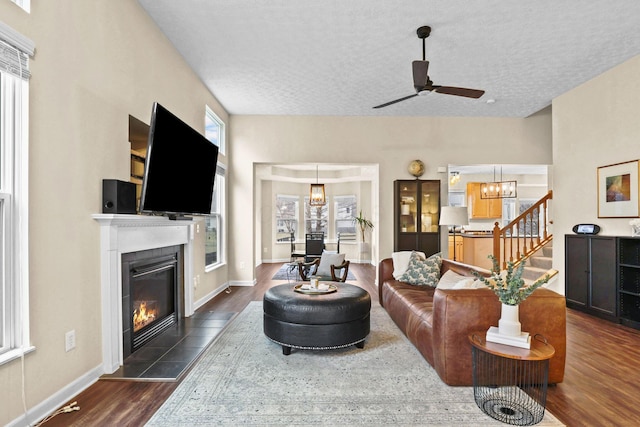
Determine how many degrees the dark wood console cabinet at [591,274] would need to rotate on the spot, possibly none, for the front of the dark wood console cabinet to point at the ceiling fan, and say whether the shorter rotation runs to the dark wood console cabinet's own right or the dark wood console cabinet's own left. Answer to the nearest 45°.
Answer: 0° — it already faces it

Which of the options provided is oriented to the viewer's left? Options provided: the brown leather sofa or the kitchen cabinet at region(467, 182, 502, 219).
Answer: the brown leather sofa

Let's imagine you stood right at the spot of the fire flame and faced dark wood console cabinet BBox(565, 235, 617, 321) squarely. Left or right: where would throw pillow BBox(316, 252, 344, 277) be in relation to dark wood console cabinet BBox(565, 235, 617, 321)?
left

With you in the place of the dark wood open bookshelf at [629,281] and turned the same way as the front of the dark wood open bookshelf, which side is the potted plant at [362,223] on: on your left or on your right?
on your right

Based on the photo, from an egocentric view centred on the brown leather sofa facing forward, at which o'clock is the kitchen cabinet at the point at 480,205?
The kitchen cabinet is roughly at 3 o'clock from the brown leather sofa.

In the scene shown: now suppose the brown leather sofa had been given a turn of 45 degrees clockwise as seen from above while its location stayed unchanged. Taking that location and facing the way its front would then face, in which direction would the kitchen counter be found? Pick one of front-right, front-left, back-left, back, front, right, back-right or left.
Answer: front-right

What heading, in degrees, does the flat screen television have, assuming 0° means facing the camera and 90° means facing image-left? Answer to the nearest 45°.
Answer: approximately 315°

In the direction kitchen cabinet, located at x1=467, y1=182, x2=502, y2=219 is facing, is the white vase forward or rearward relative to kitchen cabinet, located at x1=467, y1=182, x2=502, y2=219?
forward

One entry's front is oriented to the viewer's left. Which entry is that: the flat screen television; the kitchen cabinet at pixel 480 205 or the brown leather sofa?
the brown leather sofa
